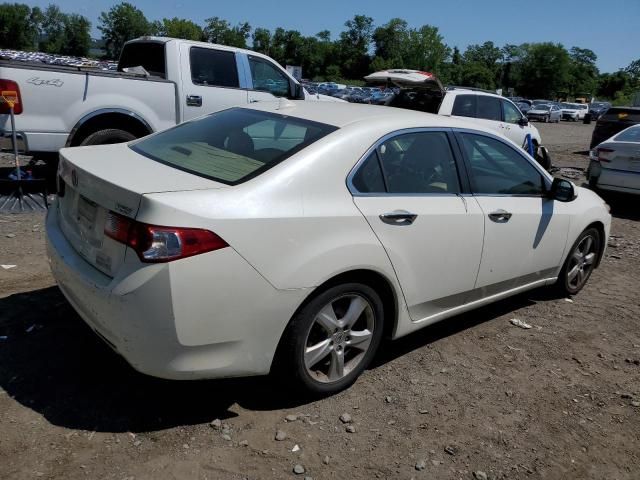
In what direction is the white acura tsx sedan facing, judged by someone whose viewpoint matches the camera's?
facing away from the viewer and to the right of the viewer

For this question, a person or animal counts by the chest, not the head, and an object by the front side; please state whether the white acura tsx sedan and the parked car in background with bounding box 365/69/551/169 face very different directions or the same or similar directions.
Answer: same or similar directions

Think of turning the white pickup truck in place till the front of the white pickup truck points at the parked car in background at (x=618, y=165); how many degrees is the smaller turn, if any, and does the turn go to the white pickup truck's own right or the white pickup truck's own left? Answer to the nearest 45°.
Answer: approximately 45° to the white pickup truck's own right

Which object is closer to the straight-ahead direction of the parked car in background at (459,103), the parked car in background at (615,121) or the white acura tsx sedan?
the parked car in background

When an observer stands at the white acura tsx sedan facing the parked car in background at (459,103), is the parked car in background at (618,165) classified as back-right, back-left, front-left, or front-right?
front-right

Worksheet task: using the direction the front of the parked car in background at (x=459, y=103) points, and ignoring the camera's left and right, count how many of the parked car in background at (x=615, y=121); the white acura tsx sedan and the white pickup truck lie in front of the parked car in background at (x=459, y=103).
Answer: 1

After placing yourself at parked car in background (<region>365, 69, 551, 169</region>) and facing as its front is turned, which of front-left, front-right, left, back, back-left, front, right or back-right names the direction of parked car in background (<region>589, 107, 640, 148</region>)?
front

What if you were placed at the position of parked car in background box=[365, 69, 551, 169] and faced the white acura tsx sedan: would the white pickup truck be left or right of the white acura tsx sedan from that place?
right

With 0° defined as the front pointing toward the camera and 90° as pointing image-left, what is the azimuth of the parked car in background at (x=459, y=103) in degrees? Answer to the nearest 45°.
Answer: approximately 225°

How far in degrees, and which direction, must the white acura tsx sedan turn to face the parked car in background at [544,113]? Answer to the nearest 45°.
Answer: approximately 45° to its left

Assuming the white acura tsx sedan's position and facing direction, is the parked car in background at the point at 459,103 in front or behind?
in front

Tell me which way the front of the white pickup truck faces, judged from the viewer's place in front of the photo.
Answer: facing away from the viewer and to the right of the viewer

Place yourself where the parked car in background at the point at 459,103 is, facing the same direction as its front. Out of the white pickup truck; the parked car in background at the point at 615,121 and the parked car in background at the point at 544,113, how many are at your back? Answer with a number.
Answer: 1

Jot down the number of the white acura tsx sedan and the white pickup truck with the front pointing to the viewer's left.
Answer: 0

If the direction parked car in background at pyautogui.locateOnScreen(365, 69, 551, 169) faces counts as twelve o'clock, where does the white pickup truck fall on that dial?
The white pickup truck is roughly at 6 o'clock from the parked car in background.

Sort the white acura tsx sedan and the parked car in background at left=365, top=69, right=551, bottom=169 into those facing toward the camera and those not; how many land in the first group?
0

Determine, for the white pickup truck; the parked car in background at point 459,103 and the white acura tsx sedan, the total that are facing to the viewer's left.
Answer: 0

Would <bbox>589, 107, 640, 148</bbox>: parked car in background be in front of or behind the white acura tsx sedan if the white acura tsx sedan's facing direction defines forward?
in front
